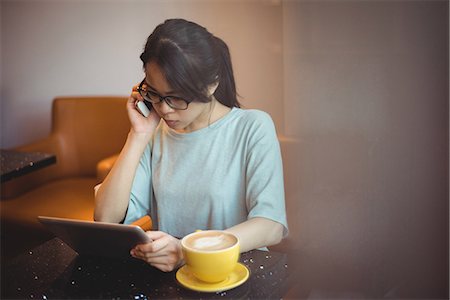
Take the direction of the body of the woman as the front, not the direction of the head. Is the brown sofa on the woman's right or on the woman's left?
on the woman's right

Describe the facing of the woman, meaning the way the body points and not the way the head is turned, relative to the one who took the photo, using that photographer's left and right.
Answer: facing the viewer and to the left of the viewer

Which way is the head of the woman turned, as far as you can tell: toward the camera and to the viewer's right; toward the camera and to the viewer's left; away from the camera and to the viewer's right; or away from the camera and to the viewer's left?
toward the camera and to the viewer's left
